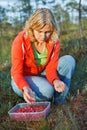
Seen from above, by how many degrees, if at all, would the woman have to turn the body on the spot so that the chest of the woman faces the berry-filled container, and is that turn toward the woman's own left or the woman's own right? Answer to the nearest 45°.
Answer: approximately 45° to the woman's own right
